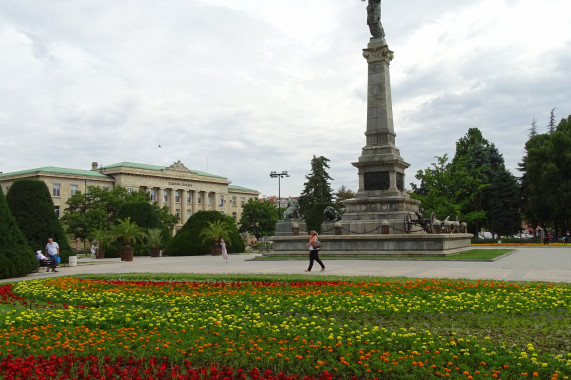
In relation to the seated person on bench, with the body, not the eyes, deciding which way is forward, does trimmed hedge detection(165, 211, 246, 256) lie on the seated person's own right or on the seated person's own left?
on the seated person's own left

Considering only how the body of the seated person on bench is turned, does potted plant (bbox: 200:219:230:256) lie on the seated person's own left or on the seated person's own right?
on the seated person's own left

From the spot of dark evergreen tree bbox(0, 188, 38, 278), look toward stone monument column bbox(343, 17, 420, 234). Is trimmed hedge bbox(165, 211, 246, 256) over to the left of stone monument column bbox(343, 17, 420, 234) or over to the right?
left

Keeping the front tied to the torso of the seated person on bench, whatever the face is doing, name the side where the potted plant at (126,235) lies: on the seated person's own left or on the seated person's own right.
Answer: on the seated person's own left

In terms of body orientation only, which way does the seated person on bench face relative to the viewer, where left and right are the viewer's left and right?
facing to the right of the viewer

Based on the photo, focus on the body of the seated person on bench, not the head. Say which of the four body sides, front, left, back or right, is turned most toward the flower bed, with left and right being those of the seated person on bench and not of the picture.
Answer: right
